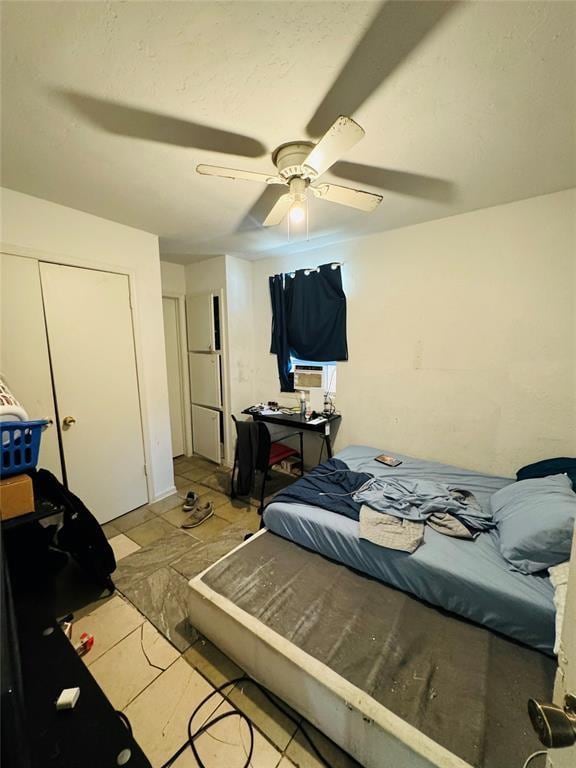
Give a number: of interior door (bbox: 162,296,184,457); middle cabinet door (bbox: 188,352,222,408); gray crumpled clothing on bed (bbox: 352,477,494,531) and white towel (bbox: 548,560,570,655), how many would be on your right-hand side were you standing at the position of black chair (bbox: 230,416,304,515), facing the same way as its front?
2

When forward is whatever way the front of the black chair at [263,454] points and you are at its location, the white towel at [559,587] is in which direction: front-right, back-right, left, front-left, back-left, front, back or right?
right

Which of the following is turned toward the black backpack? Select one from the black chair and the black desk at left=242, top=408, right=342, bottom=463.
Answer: the black desk

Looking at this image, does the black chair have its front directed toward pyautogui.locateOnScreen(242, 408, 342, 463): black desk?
yes

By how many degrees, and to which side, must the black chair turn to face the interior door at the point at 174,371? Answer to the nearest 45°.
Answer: approximately 90° to its left

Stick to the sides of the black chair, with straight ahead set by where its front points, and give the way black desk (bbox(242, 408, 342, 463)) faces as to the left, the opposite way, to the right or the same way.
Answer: the opposite way

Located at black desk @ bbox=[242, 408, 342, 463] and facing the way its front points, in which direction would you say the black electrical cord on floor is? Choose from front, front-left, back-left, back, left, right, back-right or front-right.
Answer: front-left

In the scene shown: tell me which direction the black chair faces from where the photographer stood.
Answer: facing away from the viewer and to the right of the viewer

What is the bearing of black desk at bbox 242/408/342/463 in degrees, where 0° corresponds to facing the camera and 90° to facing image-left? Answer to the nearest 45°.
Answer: approximately 45°

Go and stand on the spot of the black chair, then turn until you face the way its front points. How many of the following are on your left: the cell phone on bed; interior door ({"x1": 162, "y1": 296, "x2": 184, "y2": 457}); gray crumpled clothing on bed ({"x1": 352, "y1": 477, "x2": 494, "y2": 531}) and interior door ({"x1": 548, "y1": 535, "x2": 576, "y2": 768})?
1

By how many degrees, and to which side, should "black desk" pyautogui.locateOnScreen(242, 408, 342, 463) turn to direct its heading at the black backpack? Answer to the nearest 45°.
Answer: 0° — it already faces it

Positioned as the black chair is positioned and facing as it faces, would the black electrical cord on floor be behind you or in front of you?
behind

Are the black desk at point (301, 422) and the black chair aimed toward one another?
yes
